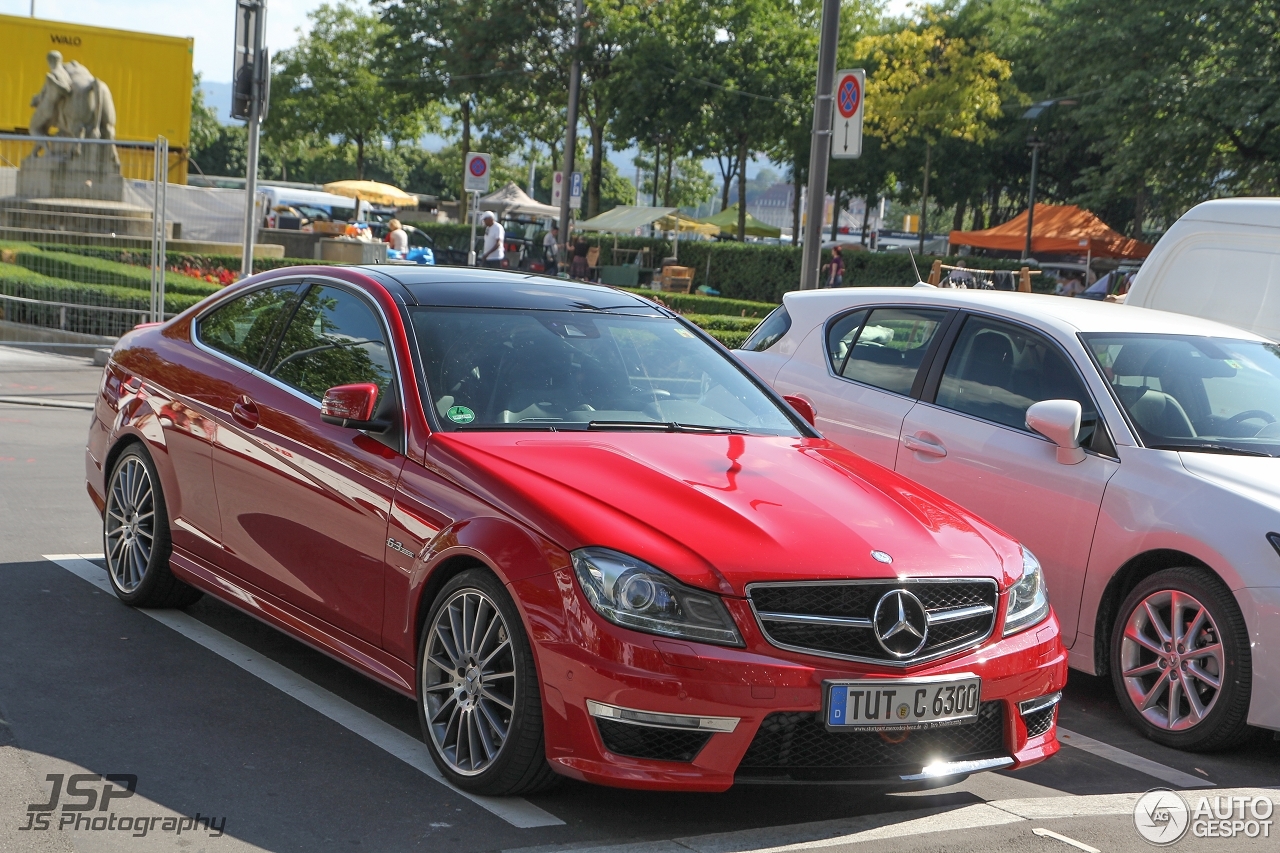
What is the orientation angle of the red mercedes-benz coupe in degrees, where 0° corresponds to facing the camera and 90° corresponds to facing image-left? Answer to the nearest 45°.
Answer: approximately 315°

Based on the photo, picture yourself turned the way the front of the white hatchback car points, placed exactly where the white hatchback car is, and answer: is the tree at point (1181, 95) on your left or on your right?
on your left

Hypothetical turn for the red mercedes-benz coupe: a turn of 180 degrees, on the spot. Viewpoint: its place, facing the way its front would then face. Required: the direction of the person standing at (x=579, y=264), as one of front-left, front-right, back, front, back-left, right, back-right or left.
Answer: front-right

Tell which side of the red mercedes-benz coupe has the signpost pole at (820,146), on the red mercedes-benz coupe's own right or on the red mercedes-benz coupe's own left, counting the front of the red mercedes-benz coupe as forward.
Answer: on the red mercedes-benz coupe's own left

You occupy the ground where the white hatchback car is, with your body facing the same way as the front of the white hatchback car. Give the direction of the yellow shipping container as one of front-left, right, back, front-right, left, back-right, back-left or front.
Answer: back

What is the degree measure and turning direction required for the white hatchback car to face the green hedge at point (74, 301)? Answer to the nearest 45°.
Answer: approximately 180°

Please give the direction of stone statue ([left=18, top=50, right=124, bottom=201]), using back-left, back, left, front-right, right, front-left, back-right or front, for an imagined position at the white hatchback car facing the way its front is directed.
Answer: back

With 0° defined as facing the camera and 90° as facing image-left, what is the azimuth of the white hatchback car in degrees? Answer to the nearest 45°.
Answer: approximately 315°

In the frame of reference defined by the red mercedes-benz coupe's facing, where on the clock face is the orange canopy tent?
The orange canopy tent is roughly at 8 o'clock from the red mercedes-benz coupe.
